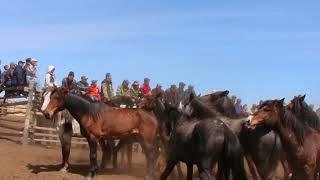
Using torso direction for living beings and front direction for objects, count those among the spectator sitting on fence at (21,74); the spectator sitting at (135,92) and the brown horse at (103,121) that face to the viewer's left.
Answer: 1

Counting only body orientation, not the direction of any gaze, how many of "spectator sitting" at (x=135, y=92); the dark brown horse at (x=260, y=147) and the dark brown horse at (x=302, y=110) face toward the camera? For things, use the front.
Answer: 1

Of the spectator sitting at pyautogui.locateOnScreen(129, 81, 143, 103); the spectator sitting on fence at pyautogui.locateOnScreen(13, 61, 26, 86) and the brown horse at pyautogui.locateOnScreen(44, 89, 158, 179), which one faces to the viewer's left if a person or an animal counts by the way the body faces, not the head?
the brown horse

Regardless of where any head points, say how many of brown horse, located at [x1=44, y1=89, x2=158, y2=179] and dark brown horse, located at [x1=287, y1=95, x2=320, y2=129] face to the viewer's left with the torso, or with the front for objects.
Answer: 2

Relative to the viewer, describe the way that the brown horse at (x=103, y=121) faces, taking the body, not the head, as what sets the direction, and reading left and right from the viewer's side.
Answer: facing to the left of the viewer

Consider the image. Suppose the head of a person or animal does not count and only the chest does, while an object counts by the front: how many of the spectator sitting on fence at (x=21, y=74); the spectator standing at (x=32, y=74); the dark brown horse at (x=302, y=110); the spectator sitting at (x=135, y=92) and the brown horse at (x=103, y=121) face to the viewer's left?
2

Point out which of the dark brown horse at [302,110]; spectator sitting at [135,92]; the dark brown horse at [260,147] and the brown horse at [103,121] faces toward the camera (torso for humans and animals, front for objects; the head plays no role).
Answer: the spectator sitting

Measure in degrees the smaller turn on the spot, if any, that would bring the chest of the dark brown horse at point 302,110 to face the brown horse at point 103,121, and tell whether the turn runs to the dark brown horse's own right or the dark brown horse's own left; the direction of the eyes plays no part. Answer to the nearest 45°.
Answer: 0° — it already faces it

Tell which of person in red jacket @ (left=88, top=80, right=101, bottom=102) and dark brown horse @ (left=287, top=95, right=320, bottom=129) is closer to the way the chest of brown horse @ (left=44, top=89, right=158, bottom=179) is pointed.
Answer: the person in red jacket

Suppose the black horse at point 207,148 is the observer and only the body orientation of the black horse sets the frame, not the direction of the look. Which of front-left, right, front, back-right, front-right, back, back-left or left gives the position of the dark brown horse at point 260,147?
right

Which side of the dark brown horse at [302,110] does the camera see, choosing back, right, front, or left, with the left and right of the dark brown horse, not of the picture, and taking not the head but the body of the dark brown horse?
left

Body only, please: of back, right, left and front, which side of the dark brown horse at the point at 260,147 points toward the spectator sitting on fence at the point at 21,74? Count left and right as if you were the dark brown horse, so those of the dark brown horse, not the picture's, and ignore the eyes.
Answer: front
